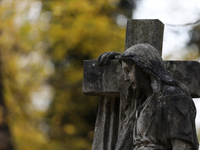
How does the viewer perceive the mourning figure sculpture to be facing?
facing the viewer and to the left of the viewer

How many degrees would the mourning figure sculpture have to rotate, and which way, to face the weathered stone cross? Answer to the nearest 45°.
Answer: approximately 90° to its right
